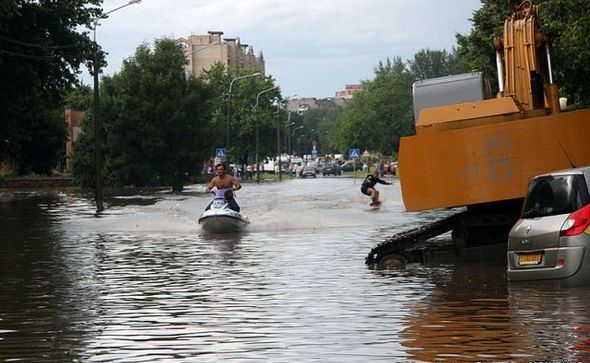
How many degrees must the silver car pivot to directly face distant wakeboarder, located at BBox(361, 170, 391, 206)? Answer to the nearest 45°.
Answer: approximately 45° to its left

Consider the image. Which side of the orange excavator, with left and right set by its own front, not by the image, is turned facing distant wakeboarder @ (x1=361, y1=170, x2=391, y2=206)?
front

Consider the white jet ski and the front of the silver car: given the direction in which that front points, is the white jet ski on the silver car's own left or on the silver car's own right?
on the silver car's own left

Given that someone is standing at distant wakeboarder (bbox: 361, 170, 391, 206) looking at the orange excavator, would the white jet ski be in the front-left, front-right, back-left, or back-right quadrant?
front-right

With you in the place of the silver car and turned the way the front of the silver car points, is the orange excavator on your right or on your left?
on your left

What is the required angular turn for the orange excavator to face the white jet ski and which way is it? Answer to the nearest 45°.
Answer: approximately 45° to its left

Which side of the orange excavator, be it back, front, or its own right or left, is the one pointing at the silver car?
back

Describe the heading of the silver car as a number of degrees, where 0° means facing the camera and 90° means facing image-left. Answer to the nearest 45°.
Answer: approximately 225°

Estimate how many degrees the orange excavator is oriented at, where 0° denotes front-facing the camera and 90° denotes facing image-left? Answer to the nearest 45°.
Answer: approximately 180°
